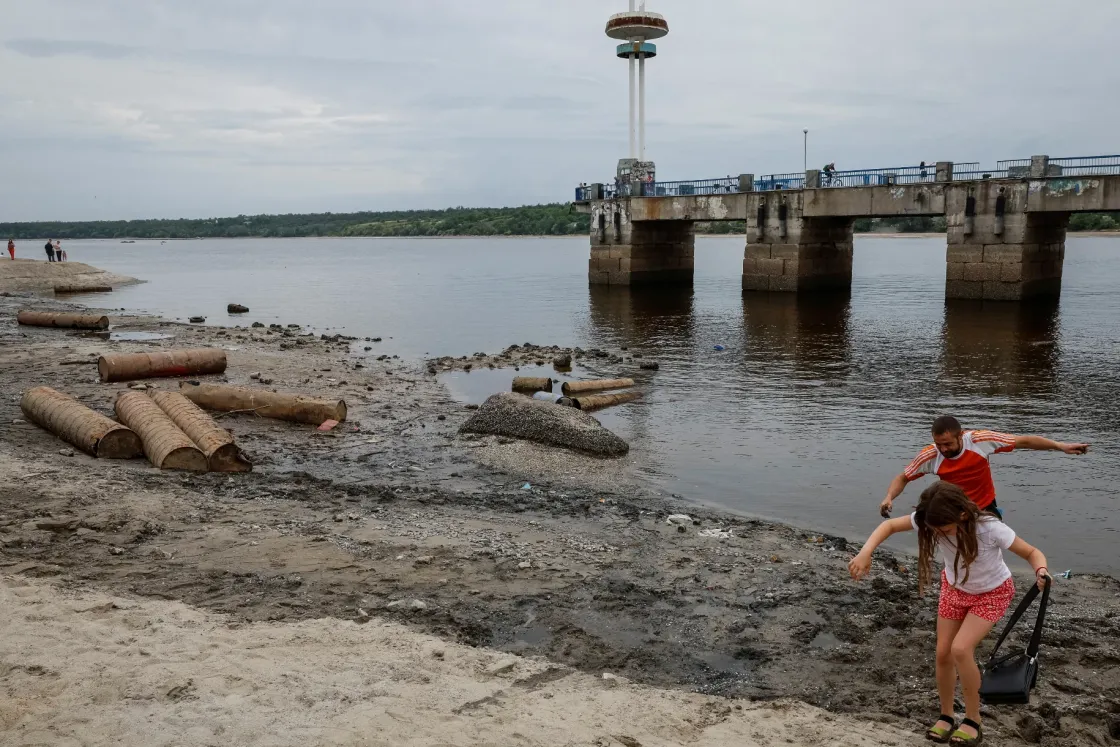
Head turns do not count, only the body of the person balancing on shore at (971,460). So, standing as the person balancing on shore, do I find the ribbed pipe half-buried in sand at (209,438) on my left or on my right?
on my right

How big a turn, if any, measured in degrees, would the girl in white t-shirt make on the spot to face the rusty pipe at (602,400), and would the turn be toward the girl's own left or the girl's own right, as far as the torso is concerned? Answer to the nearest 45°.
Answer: approximately 90° to the girl's own right

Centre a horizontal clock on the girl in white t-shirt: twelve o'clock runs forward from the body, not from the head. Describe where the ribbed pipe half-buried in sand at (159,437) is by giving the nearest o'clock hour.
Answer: The ribbed pipe half-buried in sand is roughly at 2 o'clock from the girl in white t-shirt.

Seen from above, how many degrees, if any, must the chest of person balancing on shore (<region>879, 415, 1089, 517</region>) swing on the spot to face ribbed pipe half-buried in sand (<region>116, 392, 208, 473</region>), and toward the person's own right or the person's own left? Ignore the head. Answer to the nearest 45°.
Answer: approximately 45° to the person's own right

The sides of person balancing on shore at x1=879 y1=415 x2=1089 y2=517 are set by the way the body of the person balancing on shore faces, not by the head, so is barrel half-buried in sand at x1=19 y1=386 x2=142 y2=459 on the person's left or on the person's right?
on the person's right

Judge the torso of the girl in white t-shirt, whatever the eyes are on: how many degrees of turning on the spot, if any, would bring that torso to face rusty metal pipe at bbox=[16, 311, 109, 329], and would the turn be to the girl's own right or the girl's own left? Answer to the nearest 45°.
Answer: approximately 90° to the girl's own right

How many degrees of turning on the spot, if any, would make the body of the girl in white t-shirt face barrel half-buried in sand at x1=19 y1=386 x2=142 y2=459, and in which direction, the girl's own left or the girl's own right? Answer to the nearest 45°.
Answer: approximately 45° to the girl's own right

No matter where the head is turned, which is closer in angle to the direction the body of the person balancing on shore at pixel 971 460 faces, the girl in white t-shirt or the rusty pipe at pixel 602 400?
the girl in white t-shirt

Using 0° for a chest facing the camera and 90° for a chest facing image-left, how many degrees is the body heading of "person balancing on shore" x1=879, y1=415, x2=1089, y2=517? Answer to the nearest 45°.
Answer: approximately 45°
